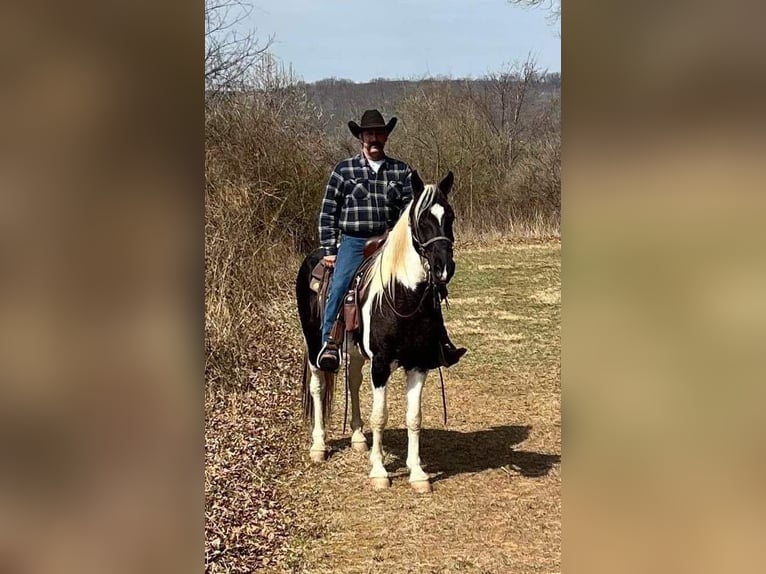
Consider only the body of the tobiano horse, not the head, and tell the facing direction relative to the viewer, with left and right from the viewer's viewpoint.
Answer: facing the viewer and to the right of the viewer

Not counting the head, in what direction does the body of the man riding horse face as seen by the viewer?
toward the camera
